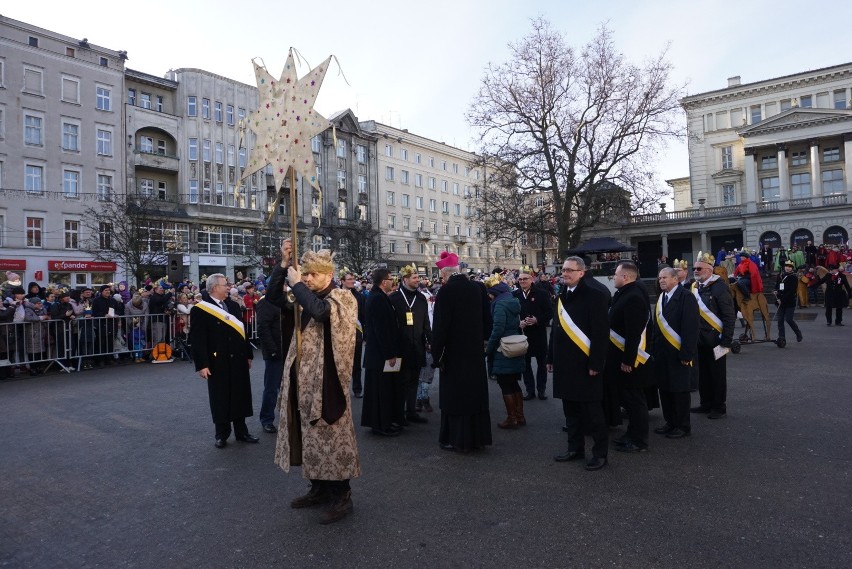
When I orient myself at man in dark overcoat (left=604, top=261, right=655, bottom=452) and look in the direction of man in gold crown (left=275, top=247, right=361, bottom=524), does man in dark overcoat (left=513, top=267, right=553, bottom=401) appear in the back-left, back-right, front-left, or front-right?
back-right

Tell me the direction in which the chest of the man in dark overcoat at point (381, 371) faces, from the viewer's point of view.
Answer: to the viewer's right

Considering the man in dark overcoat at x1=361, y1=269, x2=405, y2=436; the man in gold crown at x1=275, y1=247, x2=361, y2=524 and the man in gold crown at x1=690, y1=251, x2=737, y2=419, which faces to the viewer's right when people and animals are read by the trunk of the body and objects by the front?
the man in dark overcoat

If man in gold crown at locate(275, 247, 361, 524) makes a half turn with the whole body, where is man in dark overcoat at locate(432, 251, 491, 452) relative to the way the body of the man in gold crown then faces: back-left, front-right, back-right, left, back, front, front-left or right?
front

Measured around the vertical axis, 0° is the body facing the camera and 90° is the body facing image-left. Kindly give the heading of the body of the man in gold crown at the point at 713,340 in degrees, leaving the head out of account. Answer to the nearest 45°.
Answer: approximately 45°

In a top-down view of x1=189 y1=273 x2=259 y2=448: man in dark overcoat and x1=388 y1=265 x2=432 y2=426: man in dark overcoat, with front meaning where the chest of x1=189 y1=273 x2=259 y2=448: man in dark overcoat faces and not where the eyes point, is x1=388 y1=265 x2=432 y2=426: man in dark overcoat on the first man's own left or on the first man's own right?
on the first man's own left

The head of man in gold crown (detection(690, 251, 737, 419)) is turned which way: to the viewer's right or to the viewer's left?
to the viewer's left

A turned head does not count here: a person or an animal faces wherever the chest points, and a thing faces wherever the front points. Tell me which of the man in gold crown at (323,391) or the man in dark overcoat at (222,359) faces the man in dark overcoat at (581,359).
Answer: the man in dark overcoat at (222,359)

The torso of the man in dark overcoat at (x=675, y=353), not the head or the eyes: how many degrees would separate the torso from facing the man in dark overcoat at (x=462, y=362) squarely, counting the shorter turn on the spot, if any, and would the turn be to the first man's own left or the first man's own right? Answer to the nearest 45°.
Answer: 0° — they already face them
